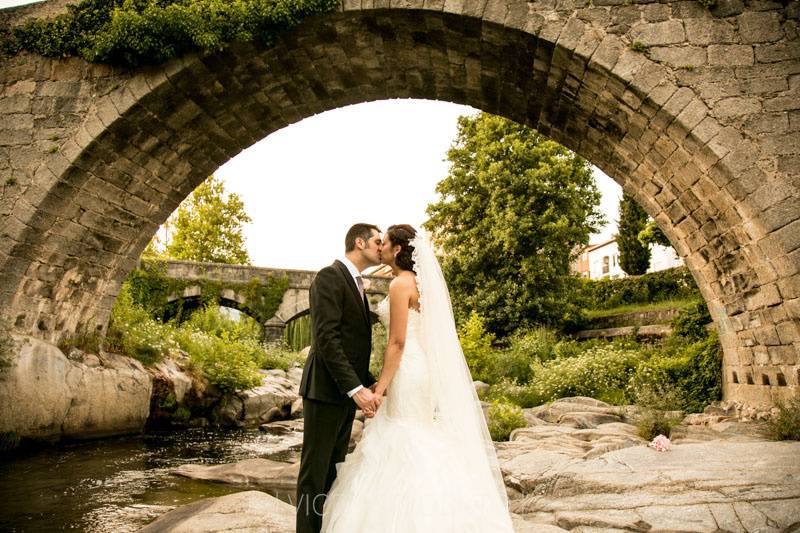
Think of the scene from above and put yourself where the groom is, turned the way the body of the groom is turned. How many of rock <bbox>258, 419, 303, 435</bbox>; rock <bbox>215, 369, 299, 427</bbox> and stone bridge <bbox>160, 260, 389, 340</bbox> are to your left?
3

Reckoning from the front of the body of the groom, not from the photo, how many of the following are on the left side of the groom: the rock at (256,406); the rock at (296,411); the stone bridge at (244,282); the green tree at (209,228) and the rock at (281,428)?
5

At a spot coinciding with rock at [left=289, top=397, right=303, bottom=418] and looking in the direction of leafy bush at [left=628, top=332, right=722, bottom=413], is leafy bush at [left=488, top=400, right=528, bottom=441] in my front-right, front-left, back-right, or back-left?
front-right

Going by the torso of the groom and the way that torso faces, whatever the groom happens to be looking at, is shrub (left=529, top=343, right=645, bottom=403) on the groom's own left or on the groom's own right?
on the groom's own left

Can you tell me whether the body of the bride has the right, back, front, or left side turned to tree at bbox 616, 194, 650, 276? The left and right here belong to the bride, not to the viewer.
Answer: right

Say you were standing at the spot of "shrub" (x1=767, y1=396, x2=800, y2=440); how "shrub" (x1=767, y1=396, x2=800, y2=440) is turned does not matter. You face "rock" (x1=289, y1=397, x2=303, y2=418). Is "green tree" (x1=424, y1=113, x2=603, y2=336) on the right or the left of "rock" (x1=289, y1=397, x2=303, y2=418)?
right

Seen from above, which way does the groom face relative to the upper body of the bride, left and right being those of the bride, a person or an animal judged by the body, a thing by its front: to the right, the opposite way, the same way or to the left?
the opposite way

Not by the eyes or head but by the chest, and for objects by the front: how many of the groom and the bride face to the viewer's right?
1

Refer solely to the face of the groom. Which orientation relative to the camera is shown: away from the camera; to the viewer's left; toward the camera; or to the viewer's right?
to the viewer's right

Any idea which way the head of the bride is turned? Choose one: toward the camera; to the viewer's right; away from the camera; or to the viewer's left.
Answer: to the viewer's left

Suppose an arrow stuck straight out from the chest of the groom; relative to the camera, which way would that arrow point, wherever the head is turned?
to the viewer's right

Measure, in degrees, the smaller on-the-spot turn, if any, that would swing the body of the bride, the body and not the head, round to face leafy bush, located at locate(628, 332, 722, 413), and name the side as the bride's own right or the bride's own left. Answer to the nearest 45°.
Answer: approximately 135° to the bride's own right

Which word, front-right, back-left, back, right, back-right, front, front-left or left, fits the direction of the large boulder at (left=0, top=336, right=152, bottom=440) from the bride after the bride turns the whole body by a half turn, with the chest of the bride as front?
back-left

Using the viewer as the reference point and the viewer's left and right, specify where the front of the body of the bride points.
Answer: facing to the left of the viewer

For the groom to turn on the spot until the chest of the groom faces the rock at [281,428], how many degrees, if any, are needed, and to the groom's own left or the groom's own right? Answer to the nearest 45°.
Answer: approximately 90° to the groom's own left

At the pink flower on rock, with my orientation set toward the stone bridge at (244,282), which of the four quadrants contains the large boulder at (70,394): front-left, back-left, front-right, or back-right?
front-left
